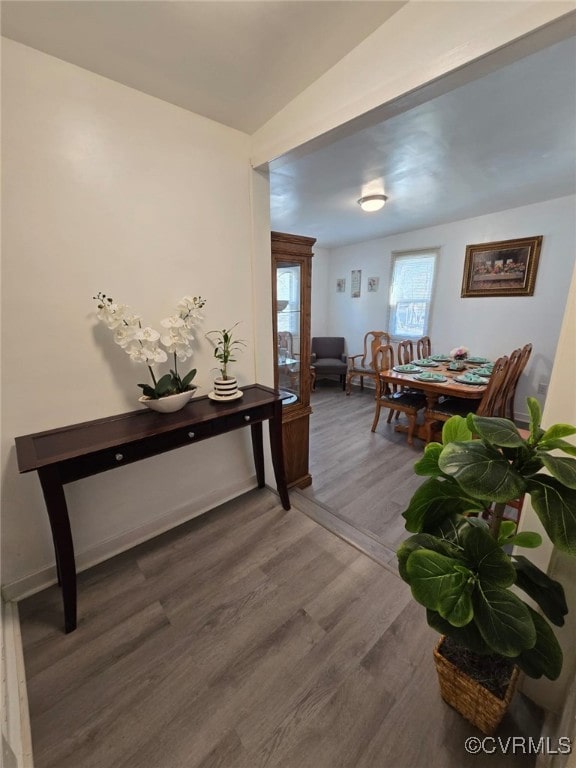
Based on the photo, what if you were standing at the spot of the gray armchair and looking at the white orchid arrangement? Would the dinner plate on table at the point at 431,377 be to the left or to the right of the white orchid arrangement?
left

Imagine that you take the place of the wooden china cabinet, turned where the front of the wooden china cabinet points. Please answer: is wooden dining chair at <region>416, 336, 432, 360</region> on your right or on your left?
on your left

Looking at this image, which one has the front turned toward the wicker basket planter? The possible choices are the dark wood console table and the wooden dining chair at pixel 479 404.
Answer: the dark wood console table

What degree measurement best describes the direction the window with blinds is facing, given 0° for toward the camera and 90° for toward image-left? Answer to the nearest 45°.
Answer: approximately 0°

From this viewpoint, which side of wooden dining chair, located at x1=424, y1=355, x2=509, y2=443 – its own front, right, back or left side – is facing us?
left

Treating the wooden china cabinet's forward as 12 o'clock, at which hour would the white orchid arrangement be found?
The white orchid arrangement is roughly at 3 o'clock from the wooden china cabinet.

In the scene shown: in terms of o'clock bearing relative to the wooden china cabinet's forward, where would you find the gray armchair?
The gray armchair is roughly at 8 o'clock from the wooden china cabinet.

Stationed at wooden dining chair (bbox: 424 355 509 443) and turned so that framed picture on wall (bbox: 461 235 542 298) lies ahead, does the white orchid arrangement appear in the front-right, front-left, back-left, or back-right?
back-left

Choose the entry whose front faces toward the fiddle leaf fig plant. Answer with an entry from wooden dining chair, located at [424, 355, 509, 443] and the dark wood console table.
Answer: the dark wood console table

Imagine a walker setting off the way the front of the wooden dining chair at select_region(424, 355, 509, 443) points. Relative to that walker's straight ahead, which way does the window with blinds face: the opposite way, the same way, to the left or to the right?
to the left

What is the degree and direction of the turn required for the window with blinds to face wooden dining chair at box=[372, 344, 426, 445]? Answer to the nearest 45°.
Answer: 0° — it already faces it

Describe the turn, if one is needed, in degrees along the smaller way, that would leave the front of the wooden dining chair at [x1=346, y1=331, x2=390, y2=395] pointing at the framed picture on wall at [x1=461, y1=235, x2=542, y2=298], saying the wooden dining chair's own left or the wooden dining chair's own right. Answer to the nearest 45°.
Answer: approximately 90° to the wooden dining chair's own left
